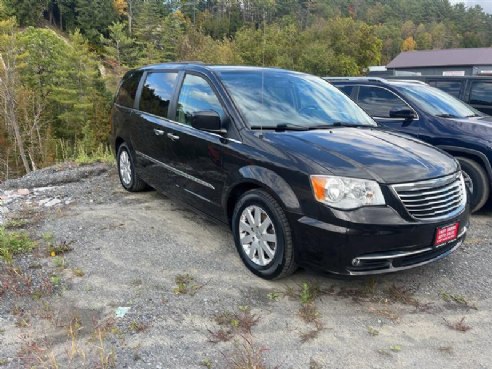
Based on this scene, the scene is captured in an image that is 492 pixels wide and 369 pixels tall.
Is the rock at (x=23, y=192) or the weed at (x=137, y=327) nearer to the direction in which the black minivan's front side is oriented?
the weed

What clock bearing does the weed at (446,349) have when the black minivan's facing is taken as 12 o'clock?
The weed is roughly at 12 o'clock from the black minivan.

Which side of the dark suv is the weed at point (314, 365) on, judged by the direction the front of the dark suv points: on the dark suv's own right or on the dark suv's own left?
on the dark suv's own right

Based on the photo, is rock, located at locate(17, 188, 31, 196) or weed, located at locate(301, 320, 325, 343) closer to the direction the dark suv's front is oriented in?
the weed

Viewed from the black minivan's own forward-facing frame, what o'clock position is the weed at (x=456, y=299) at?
The weed is roughly at 11 o'clock from the black minivan.

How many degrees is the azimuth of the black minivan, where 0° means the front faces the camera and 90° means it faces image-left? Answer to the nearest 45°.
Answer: approximately 315°

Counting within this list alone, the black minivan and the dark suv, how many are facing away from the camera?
0

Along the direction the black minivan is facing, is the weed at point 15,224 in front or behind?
behind

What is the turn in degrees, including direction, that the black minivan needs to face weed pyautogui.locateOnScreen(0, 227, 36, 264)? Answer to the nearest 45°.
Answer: approximately 135° to its right

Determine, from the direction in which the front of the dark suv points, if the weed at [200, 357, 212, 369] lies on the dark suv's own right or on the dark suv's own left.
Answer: on the dark suv's own right

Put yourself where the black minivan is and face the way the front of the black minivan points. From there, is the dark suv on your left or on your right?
on your left
